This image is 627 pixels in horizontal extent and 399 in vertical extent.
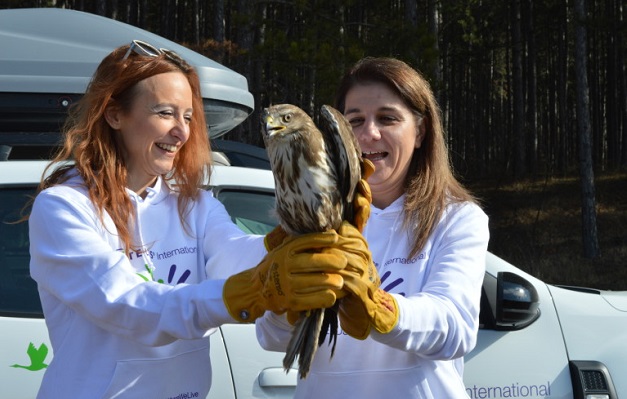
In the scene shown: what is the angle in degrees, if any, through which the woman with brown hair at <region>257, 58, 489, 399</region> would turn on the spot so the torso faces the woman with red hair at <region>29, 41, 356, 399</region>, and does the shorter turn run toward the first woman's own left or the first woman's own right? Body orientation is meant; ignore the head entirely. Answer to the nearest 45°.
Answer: approximately 45° to the first woman's own right

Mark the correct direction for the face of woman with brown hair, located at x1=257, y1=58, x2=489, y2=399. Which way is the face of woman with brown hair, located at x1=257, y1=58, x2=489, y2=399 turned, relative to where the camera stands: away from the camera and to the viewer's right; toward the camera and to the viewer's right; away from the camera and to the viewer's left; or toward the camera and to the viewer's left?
toward the camera and to the viewer's left

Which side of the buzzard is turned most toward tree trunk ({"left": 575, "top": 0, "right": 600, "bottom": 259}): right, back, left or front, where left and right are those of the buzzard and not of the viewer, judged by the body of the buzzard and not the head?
back

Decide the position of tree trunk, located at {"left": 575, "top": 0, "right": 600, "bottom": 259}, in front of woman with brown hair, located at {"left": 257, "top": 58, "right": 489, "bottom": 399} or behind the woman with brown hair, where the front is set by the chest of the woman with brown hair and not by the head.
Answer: behind

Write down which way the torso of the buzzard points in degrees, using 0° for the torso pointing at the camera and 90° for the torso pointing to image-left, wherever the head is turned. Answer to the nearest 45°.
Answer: approximately 45°

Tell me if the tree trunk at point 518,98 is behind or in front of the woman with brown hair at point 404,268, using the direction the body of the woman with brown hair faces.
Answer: behind

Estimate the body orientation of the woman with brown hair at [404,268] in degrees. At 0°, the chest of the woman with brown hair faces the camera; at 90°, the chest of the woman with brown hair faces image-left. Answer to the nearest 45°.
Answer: approximately 45°

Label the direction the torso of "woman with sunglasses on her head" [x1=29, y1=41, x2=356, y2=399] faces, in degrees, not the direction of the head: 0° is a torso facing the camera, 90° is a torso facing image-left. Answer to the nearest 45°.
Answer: approximately 315°

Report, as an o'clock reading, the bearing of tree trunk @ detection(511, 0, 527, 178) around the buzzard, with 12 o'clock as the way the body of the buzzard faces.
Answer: The tree trunk is roughly at 5 o'clock from the buzzard.

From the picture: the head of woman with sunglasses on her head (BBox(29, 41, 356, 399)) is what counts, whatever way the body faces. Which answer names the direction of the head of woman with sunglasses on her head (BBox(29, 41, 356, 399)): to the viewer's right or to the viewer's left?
to the viewer's right
